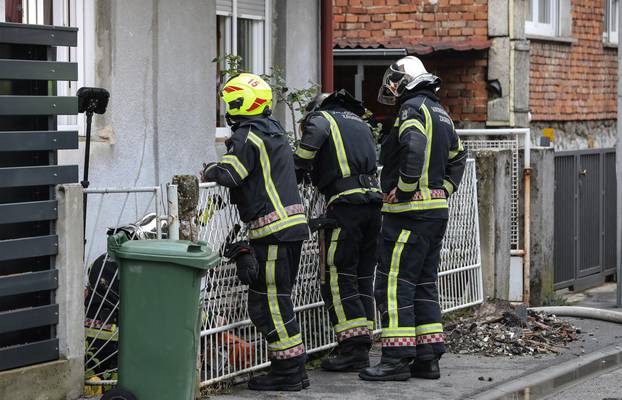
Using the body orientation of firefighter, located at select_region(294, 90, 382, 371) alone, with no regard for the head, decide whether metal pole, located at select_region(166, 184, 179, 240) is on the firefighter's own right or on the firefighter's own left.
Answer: on the firefighter's own left

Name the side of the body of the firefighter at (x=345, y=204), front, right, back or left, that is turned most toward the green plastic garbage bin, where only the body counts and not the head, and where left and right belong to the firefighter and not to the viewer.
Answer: left

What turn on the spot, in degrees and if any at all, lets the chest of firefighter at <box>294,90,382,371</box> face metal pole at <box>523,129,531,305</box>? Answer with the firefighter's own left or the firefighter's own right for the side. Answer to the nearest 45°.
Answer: approximately 90° to the firefighter's own right

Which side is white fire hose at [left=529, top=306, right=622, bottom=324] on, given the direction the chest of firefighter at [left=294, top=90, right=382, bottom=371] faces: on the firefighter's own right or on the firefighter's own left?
on the firefighter's own right

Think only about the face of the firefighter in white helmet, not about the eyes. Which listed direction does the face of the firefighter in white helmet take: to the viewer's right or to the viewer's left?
to the viewer's left

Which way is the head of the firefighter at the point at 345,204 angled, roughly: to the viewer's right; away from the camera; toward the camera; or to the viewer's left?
away from the camera

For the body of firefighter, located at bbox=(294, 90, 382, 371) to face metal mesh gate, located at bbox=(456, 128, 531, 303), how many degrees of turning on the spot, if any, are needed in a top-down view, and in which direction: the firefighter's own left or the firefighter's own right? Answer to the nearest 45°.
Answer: approximately 90° to the firefighter's own right

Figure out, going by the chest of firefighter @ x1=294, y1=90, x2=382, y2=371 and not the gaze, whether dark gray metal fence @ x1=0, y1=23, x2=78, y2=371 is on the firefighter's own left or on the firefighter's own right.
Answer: on the firefighter's own left

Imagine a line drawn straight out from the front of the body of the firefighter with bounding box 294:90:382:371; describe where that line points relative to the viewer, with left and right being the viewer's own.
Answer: facing away from the viewer and to the left of the viewer

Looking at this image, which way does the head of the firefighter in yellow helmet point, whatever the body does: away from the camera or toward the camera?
away from the camera

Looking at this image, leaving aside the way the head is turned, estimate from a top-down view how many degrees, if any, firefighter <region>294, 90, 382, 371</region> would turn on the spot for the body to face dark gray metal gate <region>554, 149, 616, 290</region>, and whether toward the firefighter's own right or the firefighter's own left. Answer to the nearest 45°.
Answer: approximately 90° to the firefighter's own right
